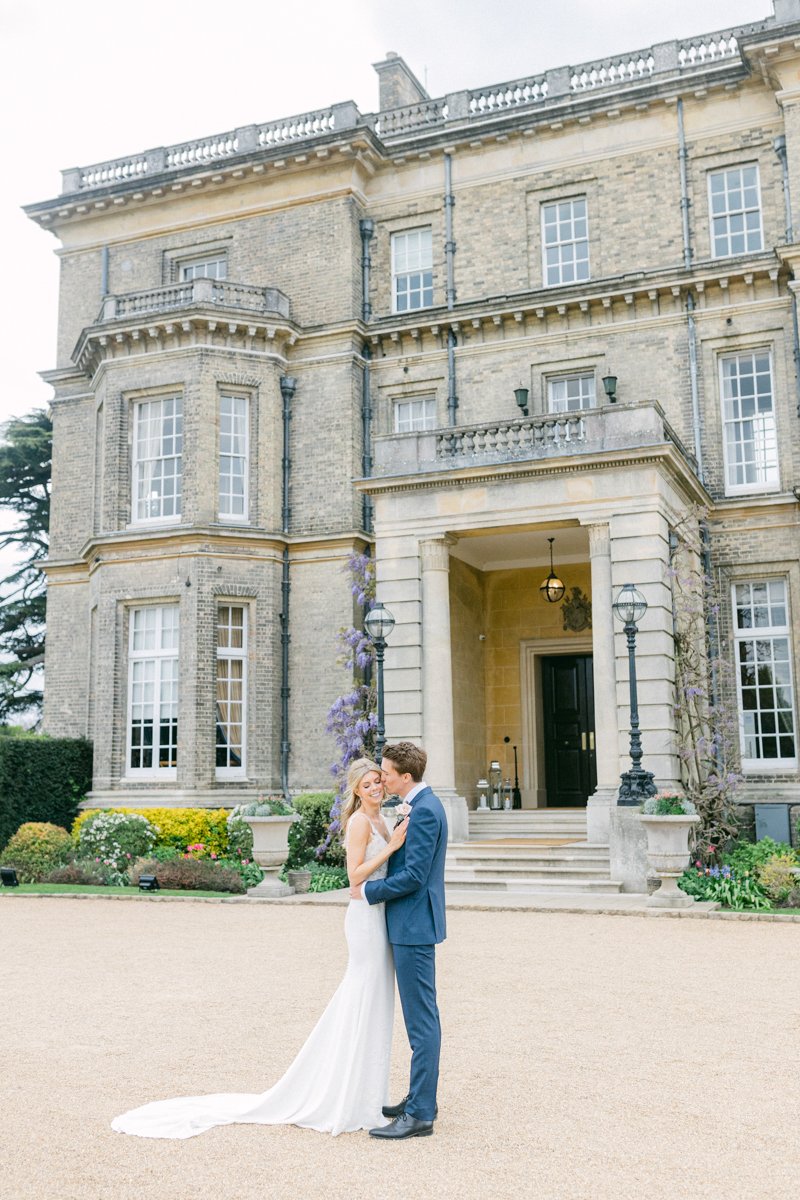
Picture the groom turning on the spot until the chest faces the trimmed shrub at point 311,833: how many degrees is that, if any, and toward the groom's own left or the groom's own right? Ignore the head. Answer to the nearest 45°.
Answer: approximately 90° to the groom's own right

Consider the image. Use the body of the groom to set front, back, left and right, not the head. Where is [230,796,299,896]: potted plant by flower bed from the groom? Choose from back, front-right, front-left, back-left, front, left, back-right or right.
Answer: right

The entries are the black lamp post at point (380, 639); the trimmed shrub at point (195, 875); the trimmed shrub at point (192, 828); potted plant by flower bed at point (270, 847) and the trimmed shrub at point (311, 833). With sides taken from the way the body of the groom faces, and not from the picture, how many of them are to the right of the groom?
5

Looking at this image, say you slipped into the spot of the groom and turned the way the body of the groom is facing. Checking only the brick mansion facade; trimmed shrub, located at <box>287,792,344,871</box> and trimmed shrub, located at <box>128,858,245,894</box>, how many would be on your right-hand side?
3

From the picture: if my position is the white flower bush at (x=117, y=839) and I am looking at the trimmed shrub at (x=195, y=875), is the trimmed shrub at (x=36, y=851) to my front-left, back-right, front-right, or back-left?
back-right

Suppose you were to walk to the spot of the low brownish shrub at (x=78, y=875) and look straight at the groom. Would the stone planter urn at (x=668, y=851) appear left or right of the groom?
left

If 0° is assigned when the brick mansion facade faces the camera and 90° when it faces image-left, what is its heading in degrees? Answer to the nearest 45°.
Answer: approximately 45°

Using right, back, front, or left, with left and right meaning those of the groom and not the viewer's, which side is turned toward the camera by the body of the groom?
left

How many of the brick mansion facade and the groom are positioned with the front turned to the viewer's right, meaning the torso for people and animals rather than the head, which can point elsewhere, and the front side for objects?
0

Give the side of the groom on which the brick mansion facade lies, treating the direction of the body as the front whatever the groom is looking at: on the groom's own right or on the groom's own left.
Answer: on the groom's own right

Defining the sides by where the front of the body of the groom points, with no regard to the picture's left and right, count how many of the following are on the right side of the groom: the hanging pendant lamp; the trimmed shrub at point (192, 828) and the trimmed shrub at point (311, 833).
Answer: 3

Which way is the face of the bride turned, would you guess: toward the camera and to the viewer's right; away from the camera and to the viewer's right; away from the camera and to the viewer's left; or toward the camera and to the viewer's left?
toward the camera and to the viewer's right

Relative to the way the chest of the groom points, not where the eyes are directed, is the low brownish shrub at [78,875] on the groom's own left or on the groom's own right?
on the groom's own right

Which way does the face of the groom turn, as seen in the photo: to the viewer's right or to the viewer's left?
to the viewer's left
